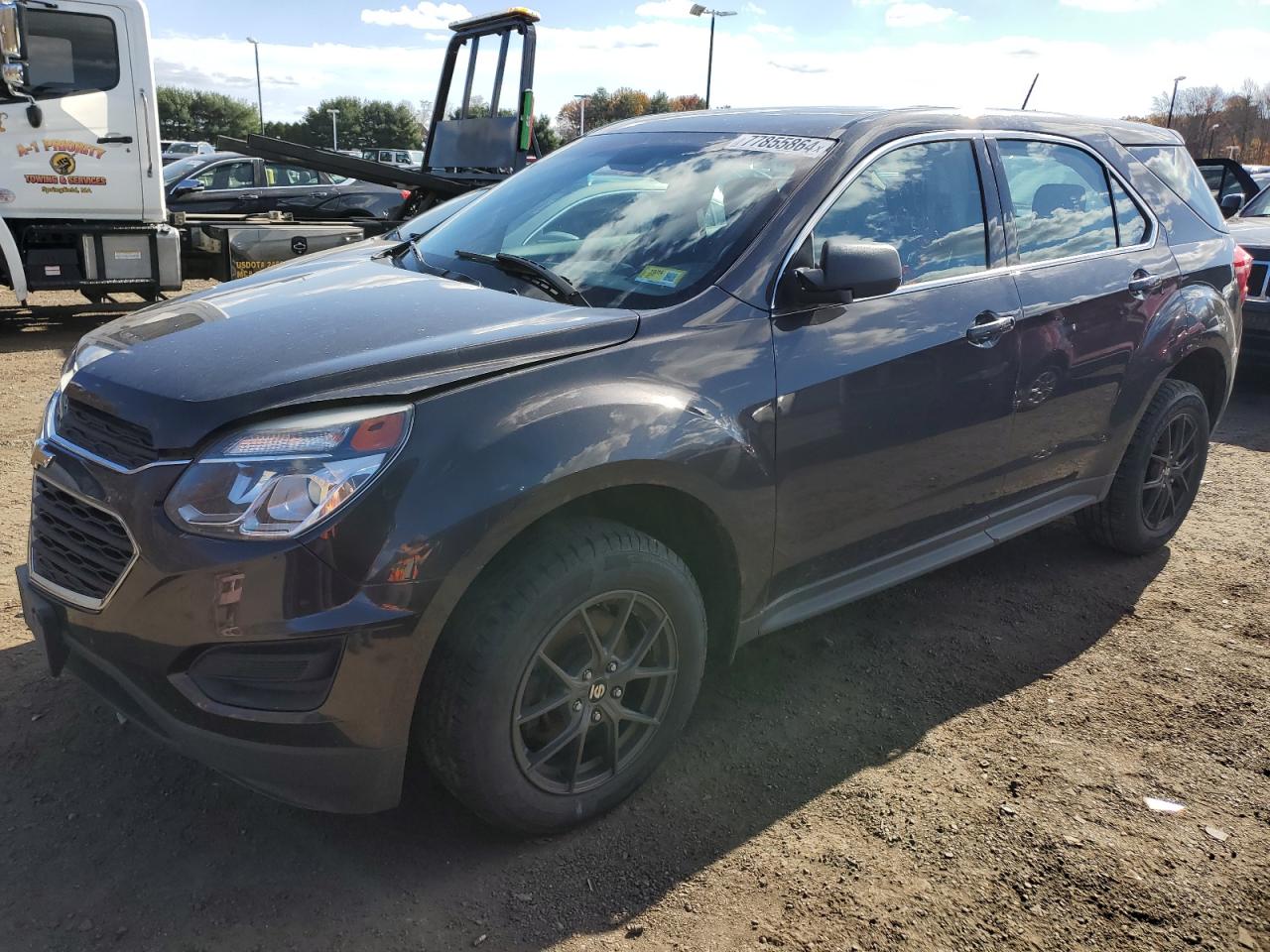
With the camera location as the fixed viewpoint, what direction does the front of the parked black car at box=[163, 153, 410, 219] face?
facing to the left of the viewer

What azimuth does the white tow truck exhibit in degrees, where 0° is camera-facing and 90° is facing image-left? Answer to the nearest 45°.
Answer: approximately 90°

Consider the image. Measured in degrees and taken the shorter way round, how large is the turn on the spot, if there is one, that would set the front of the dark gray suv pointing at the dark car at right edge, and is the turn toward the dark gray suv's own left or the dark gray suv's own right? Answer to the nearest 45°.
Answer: approximately 180°

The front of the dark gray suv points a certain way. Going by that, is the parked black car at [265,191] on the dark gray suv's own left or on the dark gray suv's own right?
on the dark gray suv's own right

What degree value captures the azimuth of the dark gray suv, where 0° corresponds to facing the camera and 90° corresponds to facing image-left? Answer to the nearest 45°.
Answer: approximately 45°

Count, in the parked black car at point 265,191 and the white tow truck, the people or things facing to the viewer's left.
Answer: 2

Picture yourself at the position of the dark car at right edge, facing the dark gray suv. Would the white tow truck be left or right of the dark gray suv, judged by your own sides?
right

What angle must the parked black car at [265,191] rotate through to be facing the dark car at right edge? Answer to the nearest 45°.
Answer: approximately 135° to its left

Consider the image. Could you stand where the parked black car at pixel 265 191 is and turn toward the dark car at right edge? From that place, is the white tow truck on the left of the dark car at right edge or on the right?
right

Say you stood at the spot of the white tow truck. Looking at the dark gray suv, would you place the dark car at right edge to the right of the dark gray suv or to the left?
left

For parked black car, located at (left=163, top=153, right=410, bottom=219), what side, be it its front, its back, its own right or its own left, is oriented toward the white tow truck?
left

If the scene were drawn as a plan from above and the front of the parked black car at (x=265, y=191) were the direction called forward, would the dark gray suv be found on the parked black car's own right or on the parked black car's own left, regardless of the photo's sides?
on the parked black car's own left
